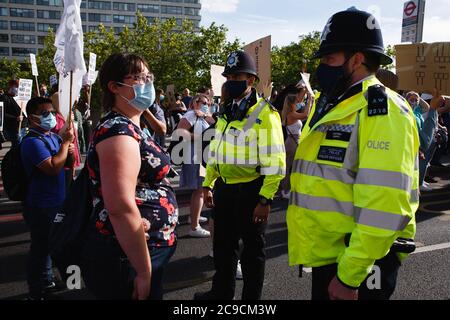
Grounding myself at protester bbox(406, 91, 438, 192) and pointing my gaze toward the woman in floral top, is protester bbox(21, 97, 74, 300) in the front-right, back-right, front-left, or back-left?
front-right

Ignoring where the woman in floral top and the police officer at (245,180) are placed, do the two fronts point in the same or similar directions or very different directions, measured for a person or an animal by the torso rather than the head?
very different directions

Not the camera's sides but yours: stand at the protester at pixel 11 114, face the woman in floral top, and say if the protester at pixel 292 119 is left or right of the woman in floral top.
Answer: left

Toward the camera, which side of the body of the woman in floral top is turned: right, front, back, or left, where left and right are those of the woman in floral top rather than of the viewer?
right

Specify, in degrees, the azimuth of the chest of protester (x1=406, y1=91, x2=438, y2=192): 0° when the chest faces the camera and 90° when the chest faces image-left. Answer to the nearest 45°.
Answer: approximately 45°

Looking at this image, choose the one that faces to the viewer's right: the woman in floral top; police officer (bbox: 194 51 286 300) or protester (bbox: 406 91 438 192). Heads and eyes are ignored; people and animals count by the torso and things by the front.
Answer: the woman in floral top

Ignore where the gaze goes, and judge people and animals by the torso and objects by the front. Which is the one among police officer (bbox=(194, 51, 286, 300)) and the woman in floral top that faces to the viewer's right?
the woman in floral top

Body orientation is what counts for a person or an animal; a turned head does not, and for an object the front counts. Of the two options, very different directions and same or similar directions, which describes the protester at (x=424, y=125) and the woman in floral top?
very different directions

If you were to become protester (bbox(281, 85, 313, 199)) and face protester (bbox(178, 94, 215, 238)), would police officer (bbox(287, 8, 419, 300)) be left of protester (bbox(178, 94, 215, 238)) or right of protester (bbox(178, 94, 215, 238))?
left

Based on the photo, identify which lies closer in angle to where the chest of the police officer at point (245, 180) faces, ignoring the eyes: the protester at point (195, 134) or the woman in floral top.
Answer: the woman in floral top

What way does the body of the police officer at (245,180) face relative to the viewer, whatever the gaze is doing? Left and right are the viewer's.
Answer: facing the viewer and to the left of the viewer

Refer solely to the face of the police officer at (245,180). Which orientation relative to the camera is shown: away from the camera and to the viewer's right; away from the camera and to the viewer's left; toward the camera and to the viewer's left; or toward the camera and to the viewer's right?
toward the camera and to the viewer's left

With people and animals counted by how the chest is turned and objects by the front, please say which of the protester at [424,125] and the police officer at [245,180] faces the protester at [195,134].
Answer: the protester at [424,125]

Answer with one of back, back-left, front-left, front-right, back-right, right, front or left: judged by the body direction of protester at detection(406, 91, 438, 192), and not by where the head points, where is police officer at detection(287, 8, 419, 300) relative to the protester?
front-left

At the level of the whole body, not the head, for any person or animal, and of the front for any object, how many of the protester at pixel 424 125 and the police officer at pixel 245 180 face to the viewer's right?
0

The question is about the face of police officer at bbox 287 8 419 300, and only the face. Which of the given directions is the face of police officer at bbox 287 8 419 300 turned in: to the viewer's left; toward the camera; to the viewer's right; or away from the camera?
to the viewer's left

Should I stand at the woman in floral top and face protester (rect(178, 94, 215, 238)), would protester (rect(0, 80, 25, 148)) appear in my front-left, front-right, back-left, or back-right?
front-left
